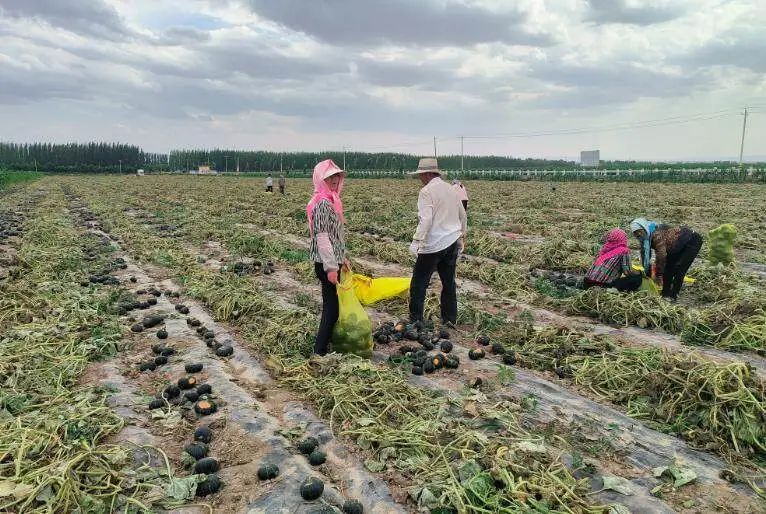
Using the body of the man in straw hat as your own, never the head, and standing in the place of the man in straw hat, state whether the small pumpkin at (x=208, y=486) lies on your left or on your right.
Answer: on your left

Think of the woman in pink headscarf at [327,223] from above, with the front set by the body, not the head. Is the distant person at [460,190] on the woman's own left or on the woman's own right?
on the woman's own left

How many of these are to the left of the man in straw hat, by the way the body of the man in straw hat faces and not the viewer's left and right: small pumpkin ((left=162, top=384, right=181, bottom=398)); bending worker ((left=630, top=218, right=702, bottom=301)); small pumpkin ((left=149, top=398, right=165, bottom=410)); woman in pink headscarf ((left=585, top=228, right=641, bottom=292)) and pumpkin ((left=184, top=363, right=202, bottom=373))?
3

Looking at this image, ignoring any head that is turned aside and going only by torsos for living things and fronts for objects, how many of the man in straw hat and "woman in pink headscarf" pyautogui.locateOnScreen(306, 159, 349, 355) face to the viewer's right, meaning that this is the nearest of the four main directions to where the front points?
1

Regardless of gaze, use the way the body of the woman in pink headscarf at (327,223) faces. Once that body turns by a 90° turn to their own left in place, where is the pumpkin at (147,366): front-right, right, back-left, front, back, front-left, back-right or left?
left

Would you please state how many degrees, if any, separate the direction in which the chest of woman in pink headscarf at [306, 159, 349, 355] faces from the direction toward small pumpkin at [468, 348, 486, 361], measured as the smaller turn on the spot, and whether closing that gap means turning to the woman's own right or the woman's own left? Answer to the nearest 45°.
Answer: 0° — they already face it

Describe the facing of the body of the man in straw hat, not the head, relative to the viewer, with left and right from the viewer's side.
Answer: facing away from the viewer and to the left of the viewer

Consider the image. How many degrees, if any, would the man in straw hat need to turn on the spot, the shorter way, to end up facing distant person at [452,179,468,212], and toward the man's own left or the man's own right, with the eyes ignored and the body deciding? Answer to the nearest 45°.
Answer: approximately 45° to the man's own right

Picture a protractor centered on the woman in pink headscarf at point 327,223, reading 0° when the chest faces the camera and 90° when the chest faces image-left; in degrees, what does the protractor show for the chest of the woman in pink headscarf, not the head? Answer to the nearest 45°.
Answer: approximately 270°

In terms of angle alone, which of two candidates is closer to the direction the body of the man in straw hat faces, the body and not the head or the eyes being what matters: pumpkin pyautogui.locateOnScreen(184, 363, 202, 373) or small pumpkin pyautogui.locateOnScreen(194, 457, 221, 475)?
the pumpkin

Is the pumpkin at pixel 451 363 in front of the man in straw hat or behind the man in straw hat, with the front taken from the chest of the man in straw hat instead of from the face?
behind

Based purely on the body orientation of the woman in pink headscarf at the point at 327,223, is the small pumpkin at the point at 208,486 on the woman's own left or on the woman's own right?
on the woman's own right
